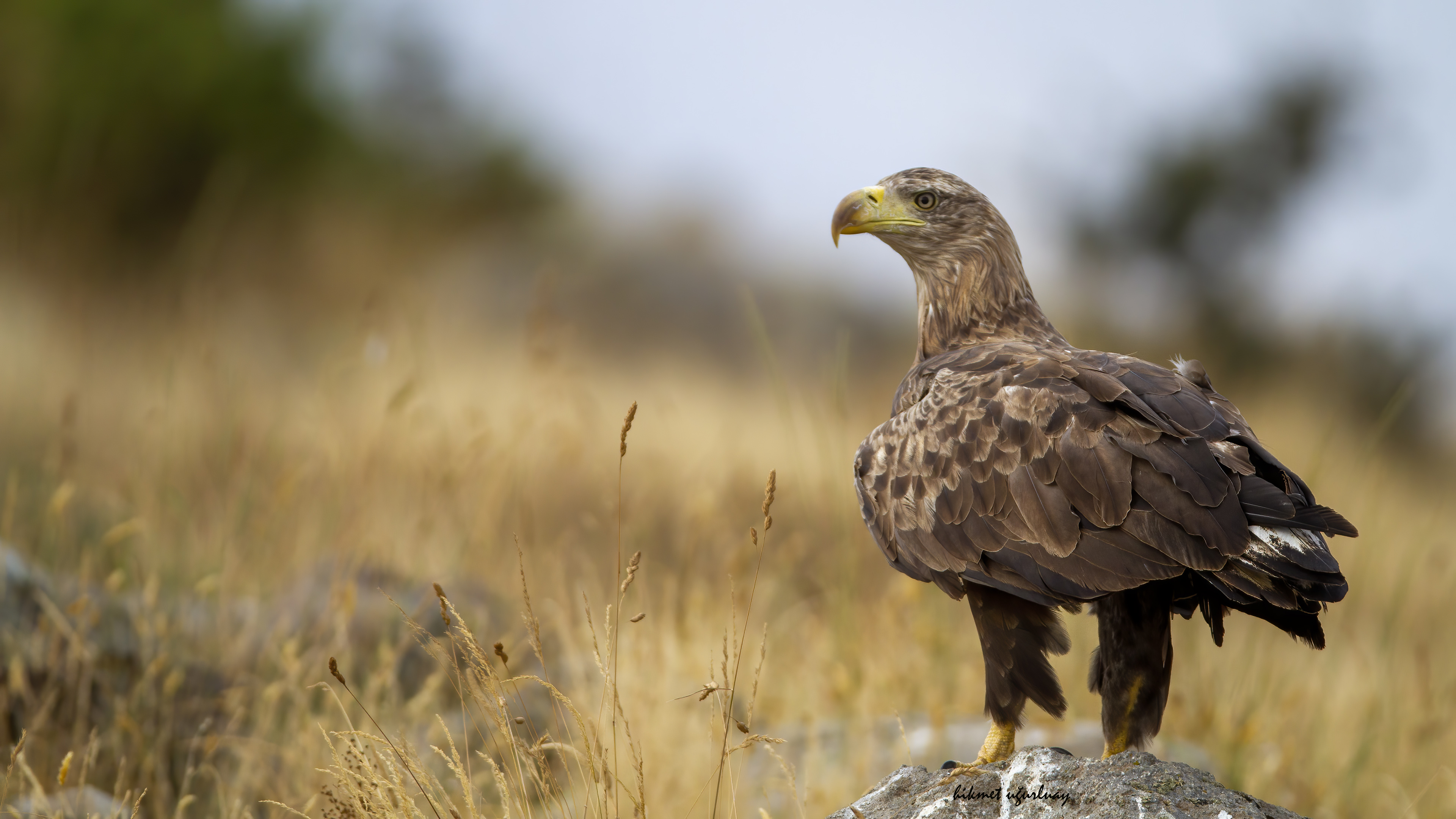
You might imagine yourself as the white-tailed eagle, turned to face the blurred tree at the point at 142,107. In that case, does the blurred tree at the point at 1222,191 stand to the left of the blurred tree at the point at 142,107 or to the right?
right

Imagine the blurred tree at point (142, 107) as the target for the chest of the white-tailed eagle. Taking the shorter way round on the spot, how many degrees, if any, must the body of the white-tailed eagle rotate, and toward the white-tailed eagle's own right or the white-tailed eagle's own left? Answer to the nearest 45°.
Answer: approximately 45° to the white-tailed eagle's own right

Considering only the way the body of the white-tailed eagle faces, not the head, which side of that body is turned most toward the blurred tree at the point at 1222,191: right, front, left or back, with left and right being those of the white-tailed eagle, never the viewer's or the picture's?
right

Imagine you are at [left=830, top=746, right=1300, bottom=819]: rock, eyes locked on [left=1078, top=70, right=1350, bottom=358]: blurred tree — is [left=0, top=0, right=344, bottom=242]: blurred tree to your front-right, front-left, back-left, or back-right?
front-left

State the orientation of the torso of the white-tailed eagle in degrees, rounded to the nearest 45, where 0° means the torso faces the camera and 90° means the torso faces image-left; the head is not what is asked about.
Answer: approximately 90°
